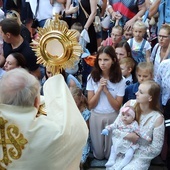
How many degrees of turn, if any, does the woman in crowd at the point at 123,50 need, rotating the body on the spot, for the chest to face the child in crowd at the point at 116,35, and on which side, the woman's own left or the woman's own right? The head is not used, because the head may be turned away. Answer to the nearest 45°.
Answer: approximately 135° to the woman's own right

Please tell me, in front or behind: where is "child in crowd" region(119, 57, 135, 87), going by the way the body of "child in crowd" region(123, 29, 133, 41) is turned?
in front

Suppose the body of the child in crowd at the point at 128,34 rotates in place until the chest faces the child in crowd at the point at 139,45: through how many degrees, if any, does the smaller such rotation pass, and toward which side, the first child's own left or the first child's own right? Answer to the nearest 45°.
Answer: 0° — they already face them

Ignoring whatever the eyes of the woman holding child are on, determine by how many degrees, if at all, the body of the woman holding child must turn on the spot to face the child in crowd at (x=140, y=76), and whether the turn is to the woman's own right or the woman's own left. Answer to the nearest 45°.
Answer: approximately 135° to the woman's own right

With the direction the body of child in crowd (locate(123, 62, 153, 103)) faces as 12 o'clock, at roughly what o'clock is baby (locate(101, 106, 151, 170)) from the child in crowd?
The baby is roughly at 11 o'clock from the child in crowd.

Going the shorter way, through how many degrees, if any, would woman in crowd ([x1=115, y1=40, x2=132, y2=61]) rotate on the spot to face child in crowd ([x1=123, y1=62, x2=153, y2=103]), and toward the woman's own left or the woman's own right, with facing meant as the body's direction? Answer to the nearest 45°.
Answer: approximately 45° to the woman's own left

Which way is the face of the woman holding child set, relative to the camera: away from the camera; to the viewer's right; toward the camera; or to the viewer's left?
to the viewer's left

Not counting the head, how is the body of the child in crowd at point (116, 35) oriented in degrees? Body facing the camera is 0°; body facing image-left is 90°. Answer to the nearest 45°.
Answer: approximately 45°

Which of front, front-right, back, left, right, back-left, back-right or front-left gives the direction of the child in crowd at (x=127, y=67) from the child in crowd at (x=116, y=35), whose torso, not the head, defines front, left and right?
front-left

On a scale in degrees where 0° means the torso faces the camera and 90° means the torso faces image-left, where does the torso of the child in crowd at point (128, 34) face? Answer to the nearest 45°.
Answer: approximately 0°

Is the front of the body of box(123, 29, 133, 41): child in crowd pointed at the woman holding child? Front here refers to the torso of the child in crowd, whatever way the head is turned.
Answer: yes
